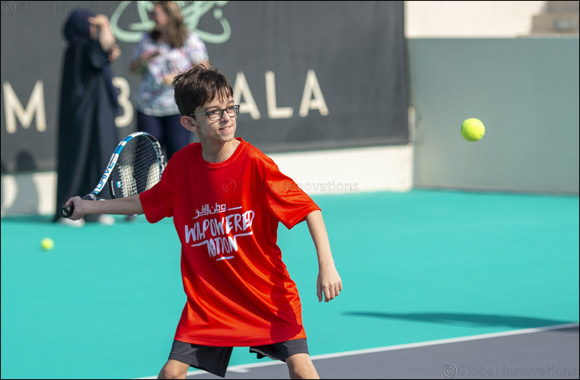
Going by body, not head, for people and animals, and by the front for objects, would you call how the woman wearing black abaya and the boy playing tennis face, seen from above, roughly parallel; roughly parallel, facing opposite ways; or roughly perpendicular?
roughly perpendicular

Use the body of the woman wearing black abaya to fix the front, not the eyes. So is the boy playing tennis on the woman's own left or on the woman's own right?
on the woman's own right

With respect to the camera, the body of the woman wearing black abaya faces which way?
to the viewer's right

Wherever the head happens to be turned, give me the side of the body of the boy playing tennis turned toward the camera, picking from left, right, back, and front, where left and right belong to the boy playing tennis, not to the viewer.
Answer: front

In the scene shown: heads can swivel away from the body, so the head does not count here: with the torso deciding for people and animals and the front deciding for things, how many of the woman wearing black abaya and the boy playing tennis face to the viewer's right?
1

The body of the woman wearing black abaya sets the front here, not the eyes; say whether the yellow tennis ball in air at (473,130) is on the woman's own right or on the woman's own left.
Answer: on the woman's own right

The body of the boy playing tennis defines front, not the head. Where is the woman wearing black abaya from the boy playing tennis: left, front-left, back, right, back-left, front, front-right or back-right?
back
